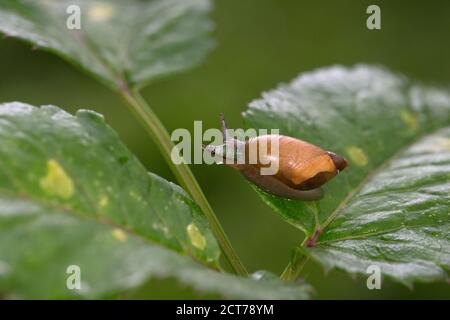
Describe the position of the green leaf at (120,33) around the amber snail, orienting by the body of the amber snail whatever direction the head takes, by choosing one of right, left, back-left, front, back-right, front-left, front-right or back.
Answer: front-right

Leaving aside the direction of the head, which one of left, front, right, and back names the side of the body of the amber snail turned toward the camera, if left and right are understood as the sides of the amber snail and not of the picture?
left
